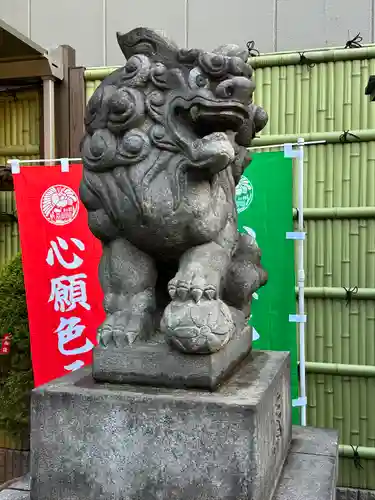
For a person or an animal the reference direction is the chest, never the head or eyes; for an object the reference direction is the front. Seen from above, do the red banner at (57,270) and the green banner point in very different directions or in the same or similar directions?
same or similar directions

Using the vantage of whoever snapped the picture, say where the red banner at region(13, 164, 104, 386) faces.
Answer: facing the viewer

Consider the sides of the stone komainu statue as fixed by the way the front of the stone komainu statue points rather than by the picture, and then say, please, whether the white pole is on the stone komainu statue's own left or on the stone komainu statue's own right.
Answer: on the stone komainu statue's own left

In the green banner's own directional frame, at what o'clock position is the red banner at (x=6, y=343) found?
The red banner is roughly at 3 o'clock from the green banner.

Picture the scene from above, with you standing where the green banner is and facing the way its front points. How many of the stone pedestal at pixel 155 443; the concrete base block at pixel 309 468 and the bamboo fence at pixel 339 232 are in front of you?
2

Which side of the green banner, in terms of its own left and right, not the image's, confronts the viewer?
front

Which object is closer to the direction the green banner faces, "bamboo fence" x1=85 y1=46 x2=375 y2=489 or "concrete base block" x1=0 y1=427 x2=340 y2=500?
the concrete base block

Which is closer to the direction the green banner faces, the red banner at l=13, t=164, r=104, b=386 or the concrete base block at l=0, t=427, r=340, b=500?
the concrete base block

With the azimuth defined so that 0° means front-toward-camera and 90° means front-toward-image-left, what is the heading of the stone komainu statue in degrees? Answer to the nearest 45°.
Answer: approximately 315°

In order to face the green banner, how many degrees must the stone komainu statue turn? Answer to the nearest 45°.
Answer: approximately 90° to its left

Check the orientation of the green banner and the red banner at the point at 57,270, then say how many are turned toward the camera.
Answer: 2
